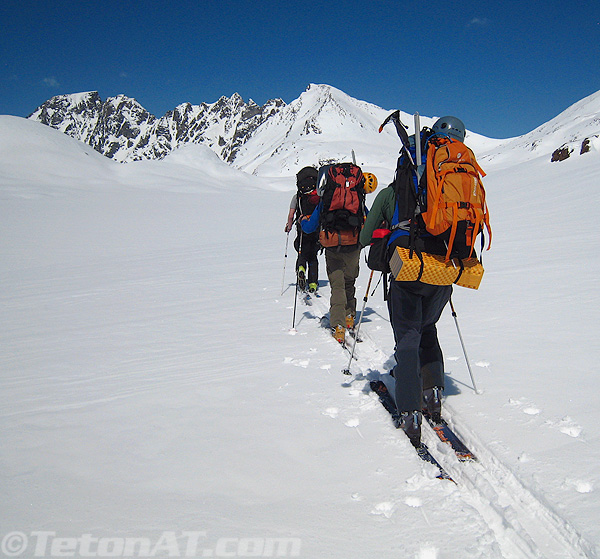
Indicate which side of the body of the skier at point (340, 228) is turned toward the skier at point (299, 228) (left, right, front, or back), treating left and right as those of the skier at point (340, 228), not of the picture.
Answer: front

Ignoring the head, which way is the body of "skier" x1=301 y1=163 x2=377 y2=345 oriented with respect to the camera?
away from the camera

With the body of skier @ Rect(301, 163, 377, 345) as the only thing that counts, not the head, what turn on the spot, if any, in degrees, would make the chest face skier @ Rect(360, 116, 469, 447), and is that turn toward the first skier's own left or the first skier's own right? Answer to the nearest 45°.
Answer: approximately 180°

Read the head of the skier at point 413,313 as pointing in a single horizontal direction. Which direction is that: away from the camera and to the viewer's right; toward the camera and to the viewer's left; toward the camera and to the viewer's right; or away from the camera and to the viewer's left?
away from the camera and to the viewer's left
